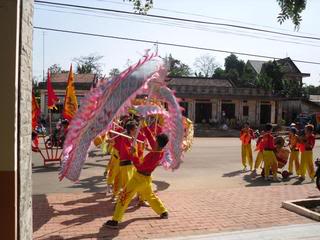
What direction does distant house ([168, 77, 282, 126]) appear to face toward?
toward the camera

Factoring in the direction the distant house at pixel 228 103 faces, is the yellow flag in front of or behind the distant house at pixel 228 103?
in front

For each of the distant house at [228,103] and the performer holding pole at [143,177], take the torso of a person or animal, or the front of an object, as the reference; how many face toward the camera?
1

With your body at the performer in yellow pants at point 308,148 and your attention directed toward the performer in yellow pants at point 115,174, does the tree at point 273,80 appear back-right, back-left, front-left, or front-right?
back-right

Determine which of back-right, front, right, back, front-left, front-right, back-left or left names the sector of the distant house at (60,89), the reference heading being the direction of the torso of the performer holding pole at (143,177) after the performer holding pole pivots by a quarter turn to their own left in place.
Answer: back-right

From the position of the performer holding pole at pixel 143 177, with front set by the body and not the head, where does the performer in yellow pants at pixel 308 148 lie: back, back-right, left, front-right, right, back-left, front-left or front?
right

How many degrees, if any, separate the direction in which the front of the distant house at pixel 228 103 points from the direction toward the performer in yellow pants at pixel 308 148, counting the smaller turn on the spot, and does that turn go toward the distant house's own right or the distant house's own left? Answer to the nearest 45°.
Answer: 0° — it already faces them

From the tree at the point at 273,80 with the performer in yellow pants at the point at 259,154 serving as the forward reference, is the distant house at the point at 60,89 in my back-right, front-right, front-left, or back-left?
front-right

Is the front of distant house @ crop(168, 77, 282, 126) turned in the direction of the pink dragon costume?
yes

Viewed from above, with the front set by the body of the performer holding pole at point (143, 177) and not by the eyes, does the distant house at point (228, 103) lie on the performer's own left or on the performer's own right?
on the performer's own right

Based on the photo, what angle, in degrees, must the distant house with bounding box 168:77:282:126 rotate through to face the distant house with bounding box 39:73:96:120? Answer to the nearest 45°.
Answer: approximately 90° to its right

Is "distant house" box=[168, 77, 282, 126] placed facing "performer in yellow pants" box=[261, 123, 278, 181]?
yes

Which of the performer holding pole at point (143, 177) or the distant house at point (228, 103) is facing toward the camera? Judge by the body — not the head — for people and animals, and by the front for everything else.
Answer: the distant house

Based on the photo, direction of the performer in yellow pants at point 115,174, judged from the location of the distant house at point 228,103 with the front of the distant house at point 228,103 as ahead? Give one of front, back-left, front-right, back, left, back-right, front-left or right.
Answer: front

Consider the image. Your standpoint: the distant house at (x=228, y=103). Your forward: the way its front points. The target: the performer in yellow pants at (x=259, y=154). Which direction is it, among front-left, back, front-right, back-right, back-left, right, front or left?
front

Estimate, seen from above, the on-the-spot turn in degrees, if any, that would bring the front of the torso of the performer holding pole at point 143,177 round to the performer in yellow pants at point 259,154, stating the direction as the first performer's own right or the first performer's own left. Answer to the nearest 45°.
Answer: approximately 90° to the first performer's own right
